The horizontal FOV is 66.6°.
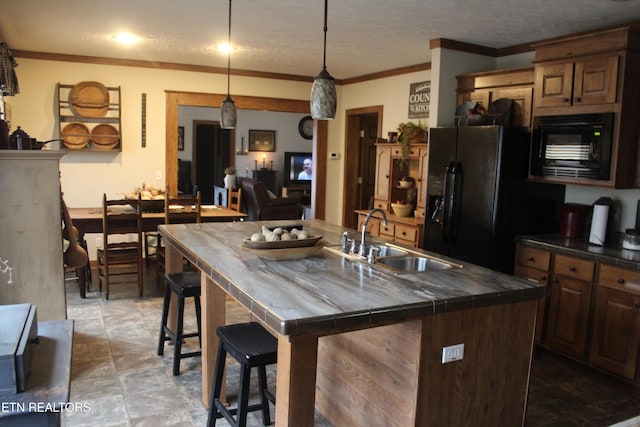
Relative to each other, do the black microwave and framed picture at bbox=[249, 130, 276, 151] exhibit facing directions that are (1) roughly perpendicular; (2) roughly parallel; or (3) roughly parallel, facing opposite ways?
roughly perpendicular

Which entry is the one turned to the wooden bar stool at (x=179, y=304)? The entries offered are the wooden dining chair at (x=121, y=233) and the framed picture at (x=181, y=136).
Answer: the framed picture

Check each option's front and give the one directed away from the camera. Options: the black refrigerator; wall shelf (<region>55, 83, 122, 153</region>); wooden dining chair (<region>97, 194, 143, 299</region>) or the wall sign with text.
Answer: the wooden dining chair

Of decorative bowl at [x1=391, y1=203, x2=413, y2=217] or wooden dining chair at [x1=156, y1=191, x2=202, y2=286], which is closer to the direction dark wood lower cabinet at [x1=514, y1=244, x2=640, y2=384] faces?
the wooden dining chair

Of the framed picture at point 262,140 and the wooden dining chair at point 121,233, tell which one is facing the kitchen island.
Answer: the framed picture

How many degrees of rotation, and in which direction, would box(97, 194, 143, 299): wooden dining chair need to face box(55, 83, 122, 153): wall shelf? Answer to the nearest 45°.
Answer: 0° — it already faces it

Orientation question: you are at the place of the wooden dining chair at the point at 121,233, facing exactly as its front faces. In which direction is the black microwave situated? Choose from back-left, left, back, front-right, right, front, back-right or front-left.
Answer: back-right

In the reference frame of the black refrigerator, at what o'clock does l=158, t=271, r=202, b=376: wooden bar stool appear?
The wooden bar stool is roughly at 12 o'clock from the black refrigerator.

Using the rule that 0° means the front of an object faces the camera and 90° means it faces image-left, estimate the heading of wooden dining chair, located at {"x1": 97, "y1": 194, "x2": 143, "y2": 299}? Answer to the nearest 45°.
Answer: approximately 180°

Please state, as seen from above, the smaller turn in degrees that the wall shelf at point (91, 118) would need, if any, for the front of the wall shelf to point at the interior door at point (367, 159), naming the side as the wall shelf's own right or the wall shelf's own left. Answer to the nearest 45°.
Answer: approximately 90° to the wall shelf's own left
